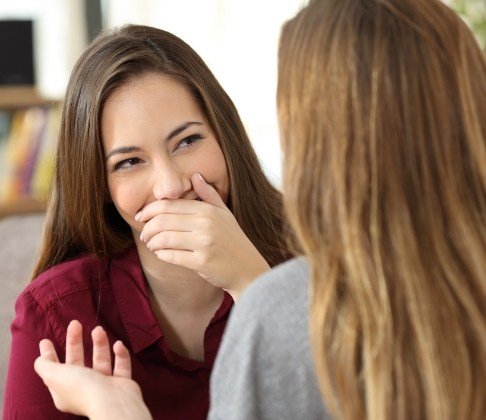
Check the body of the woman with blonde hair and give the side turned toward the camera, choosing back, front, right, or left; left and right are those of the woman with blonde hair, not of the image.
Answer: back

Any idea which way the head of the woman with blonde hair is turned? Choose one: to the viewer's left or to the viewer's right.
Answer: to the viewer's left

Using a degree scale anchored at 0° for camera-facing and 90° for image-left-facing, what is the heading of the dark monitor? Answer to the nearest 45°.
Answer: approximately 0°

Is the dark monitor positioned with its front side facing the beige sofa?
yes

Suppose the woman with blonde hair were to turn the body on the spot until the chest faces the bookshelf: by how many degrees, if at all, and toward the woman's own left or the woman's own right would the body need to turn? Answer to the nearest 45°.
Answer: approximately 45° to the woman's own left

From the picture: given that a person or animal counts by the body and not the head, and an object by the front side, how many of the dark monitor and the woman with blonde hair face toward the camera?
1

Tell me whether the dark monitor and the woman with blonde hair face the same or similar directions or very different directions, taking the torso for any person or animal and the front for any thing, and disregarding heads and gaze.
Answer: very different directions
